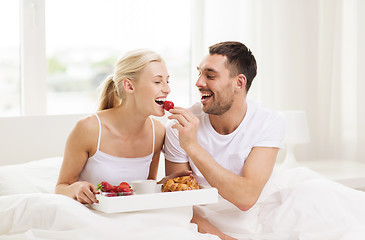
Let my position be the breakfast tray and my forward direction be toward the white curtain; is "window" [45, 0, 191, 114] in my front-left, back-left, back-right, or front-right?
front-left

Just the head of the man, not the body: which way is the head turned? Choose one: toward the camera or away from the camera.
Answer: toward the camera

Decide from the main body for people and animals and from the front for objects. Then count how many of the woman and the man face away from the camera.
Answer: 0

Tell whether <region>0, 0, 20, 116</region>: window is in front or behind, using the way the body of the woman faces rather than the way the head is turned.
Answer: behind

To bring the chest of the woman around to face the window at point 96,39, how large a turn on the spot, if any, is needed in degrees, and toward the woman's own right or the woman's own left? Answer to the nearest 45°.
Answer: approximately 135° to the woman's own left

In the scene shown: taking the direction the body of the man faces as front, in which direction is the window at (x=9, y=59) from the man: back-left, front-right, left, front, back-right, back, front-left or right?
right

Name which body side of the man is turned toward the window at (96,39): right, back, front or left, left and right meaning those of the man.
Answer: right

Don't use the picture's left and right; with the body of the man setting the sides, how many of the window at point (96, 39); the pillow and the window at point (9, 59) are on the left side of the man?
0

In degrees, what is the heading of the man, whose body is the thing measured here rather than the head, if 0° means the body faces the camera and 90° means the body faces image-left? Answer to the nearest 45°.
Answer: approximately 45°

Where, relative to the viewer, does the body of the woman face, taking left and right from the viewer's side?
facing the viewer and to the right of the viewer
